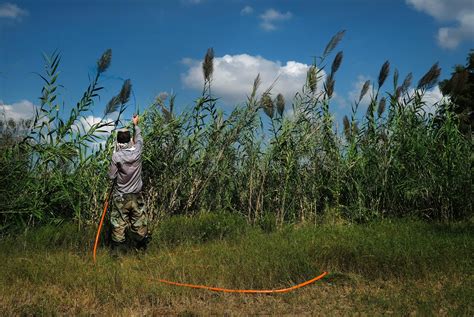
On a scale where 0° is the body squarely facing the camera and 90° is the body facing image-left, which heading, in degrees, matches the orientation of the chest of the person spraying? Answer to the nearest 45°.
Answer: approximately 180°
